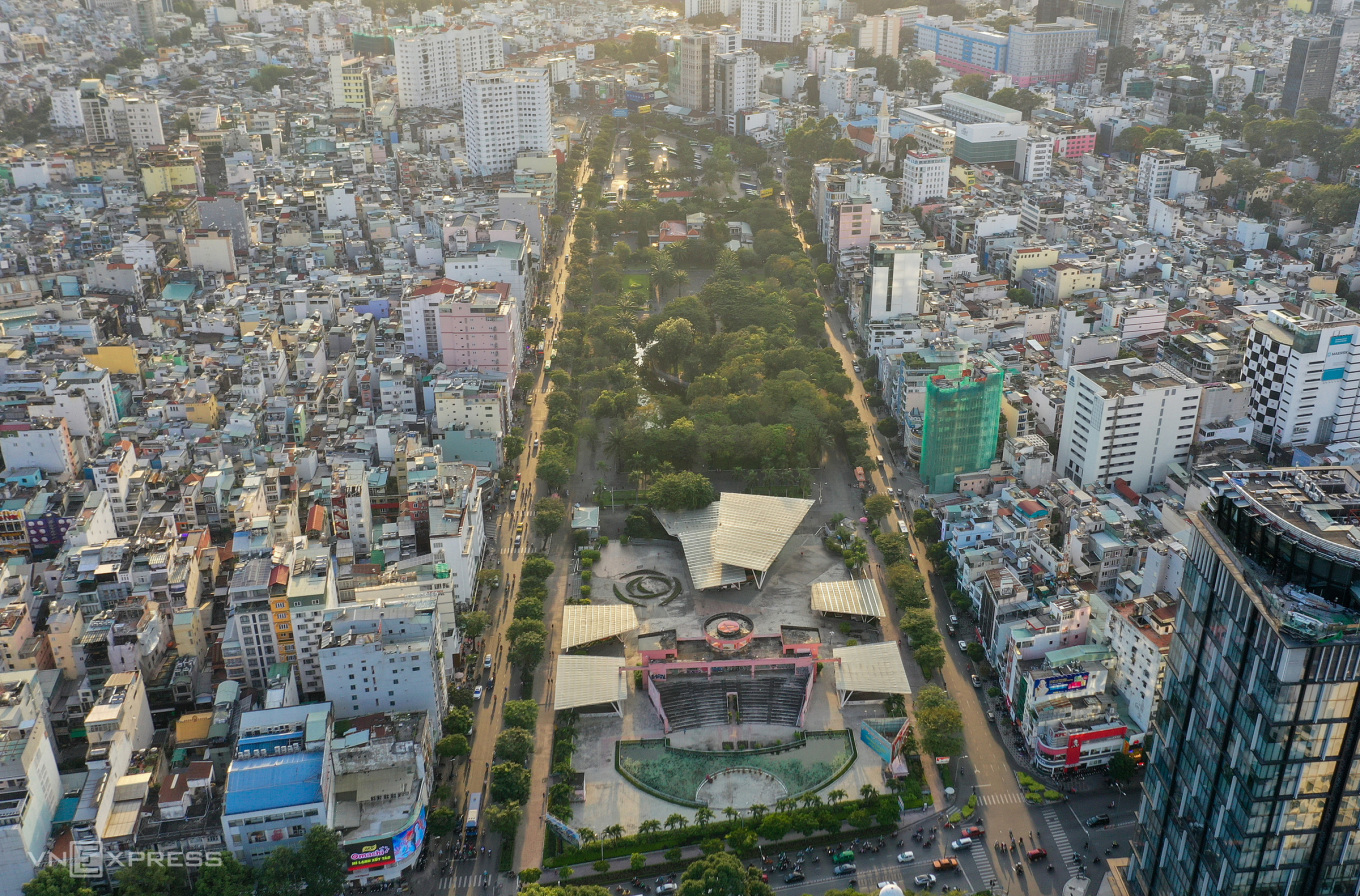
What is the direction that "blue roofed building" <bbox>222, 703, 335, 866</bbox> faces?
toward the camera

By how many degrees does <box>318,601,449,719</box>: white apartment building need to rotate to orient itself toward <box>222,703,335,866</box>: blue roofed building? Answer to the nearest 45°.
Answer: approximately 135° to its right

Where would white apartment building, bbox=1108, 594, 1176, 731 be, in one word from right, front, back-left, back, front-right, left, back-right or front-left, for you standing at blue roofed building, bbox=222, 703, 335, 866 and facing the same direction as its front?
left

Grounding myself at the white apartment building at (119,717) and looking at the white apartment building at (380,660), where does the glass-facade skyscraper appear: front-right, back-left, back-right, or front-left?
front-right

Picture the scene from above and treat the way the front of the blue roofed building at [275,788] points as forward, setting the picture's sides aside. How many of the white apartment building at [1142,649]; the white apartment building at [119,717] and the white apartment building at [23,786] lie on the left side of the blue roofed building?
1

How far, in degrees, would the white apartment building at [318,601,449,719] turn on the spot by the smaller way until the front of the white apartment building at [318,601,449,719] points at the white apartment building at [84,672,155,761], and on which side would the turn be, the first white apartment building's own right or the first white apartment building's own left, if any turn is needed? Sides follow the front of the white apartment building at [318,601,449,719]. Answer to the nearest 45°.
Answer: approximately 180°

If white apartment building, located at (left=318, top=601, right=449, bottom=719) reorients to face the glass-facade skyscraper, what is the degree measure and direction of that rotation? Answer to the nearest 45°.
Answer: approximately 45° to its right

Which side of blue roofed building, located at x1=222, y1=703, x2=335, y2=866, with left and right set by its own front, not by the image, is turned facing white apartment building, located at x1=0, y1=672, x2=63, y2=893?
right

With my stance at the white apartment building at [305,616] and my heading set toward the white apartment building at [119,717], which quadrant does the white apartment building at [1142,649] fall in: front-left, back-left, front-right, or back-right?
back-left

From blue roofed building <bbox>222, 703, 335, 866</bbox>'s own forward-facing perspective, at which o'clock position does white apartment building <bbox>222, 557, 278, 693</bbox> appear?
The white apartment building is roughly at 6 o'clock from the blue roofed building.

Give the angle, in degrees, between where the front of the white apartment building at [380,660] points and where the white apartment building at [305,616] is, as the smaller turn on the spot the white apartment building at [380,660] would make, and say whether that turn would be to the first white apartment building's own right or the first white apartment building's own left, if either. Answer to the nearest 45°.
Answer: approximately 135° to the first white apartment building's own left

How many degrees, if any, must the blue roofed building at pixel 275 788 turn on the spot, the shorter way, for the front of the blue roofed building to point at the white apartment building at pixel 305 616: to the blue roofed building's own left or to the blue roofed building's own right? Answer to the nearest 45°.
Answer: approximately 180°

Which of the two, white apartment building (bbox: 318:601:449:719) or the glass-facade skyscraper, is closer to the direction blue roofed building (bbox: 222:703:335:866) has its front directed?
the glass-facade skyscraper

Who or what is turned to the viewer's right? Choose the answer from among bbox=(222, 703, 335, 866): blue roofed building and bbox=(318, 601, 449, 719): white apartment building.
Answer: the white apartment building
